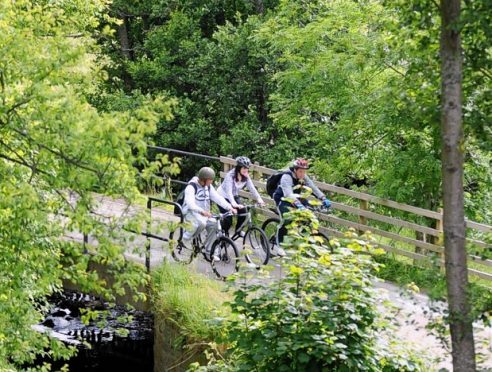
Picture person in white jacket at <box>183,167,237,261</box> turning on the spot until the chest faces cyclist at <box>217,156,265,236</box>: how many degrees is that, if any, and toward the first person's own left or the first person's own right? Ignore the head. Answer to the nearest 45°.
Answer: approximately 90° to the first person's own left

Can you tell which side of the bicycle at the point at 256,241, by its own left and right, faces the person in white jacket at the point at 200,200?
right
